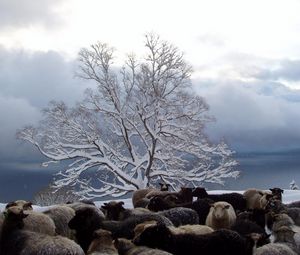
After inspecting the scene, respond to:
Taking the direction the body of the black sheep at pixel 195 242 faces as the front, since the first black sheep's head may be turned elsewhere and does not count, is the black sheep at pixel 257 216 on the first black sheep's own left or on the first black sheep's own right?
on the first black sheep's own right

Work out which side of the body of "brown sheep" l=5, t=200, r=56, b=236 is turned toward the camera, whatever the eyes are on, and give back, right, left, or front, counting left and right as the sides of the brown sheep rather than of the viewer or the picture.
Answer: left
